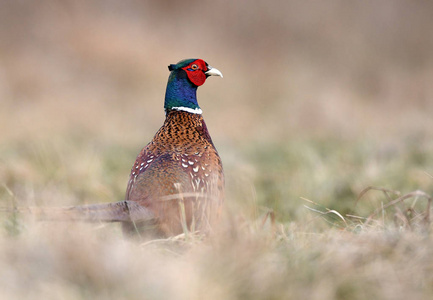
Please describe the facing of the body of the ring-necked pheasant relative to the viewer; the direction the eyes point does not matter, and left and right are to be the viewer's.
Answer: facing away from the viewer and to the right of the viewer
